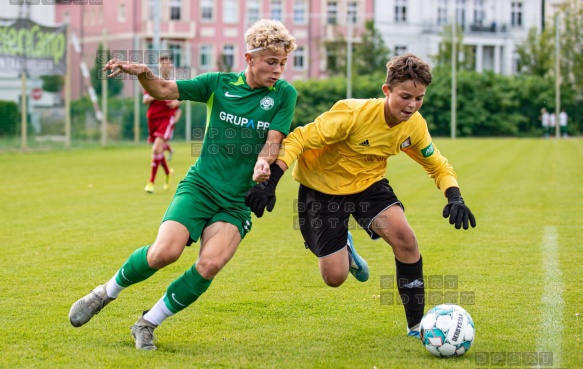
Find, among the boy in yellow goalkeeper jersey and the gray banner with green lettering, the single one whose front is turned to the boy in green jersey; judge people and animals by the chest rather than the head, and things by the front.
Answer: the gray banner with green lettering

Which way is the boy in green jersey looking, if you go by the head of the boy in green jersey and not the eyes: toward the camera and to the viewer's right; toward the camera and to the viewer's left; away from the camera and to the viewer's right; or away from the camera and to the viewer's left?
toward the camera and to the viewer's right

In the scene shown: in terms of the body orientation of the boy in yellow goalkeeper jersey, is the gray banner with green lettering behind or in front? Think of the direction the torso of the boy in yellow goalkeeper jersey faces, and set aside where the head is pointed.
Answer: behind

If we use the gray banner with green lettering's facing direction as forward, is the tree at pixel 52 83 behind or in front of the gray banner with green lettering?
behind

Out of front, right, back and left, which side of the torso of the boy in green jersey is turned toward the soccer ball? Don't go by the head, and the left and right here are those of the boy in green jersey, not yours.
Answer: front

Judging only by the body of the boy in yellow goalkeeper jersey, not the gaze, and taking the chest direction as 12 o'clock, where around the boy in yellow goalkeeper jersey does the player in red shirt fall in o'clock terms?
The player in red shirt is roughly at 7 o'clock from the boy in yellow goalkeeper jersey.

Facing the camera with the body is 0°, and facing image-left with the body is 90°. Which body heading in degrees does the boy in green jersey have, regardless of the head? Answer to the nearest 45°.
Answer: approximately 315°

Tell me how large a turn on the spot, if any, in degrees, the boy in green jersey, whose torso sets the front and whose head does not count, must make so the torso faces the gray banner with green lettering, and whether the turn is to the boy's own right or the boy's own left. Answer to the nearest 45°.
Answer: approximately 135° to the boy's own left

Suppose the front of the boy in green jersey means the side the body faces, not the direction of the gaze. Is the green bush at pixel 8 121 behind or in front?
behind

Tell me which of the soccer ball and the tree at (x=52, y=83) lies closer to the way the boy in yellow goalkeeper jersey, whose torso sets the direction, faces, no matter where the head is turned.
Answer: the soccer ball
